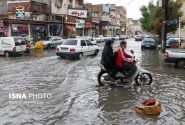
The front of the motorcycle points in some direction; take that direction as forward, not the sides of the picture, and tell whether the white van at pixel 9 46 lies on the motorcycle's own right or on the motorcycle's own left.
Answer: on the motorcycle's own left

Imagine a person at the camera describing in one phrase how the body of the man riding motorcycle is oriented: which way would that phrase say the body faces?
to the viewer's right

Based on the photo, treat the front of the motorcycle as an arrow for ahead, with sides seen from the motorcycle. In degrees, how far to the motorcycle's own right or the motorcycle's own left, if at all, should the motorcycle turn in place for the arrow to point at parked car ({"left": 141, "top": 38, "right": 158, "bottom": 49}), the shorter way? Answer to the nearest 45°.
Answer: approximately 90° to the motorcycle's own left

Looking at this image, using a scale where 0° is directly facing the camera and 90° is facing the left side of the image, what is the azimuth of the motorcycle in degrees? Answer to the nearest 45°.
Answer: approximately 270°

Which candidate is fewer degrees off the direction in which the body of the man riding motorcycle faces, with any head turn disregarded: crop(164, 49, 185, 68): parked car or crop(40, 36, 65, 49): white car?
the parked car

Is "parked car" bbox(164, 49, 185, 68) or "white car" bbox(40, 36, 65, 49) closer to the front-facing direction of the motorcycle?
the parked car

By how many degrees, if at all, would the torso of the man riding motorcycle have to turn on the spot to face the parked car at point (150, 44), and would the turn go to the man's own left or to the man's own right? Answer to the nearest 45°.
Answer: approximately 90° to the man's own left

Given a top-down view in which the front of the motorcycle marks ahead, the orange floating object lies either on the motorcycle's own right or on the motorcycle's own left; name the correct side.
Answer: on the motorcycle's own right
